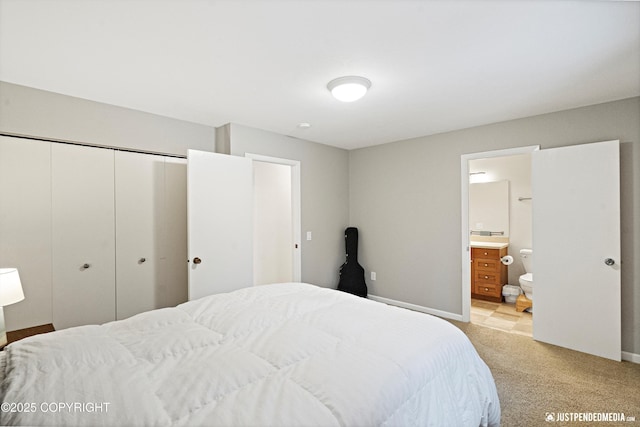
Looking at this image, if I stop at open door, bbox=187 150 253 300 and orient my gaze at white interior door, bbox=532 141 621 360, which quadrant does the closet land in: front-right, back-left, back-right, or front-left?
back-right

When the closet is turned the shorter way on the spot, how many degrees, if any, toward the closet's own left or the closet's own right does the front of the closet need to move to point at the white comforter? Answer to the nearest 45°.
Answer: approximately 45° to the closet's own right

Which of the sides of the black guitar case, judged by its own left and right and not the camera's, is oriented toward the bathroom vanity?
left

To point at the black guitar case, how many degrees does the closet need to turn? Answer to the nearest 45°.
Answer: approximately 45° to its left

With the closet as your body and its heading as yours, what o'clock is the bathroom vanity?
The bathroom vanity is roughly at 11 o'clock from the closet.

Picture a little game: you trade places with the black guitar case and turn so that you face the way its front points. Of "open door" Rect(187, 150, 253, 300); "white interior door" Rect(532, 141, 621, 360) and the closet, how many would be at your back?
0

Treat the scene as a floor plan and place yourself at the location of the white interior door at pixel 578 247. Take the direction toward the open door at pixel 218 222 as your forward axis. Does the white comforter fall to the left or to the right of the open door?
left

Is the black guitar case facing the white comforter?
yes

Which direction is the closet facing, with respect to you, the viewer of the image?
facing the viewer and to the right of the viewer

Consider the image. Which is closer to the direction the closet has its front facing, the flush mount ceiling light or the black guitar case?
the flush mount ceiling light

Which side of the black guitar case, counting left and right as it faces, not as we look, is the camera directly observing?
front

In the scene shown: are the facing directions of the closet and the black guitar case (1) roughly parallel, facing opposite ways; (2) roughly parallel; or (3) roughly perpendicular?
roughly perpendicular

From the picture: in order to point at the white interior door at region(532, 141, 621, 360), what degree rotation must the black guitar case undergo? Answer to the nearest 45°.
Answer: approximately 45° to its left

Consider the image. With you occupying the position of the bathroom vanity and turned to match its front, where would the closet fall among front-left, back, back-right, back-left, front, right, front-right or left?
front

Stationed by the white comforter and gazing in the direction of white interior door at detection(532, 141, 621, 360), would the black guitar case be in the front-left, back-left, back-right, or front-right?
front-left

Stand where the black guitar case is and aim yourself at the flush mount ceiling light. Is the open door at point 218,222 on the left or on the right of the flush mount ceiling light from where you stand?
right
